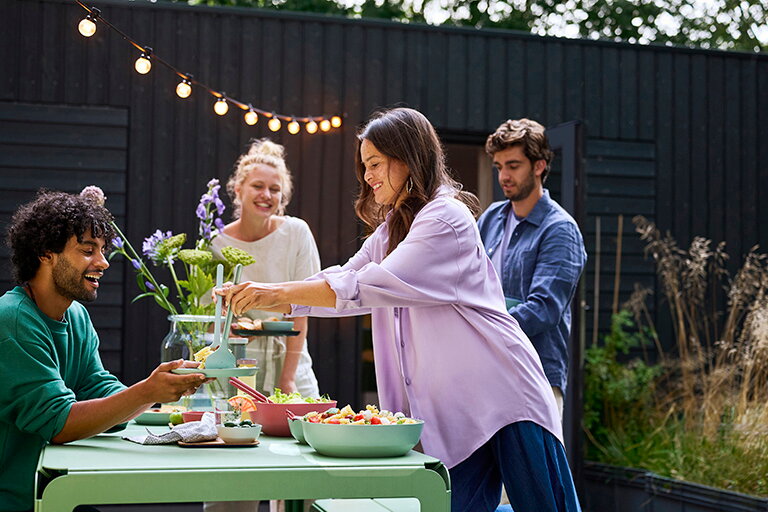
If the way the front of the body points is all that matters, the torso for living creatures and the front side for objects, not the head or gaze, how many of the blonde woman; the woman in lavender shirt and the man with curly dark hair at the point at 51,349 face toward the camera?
1

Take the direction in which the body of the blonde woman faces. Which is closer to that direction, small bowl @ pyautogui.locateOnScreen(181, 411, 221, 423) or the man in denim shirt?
the small bowl

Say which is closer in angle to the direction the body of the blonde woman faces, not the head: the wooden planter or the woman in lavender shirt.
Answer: the woman in lavender shirt

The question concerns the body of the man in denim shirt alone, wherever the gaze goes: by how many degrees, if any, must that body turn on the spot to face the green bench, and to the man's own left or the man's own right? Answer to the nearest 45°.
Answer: approximately 45° to the man's own left

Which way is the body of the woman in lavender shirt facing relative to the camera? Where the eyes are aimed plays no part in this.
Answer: to the viewer's left

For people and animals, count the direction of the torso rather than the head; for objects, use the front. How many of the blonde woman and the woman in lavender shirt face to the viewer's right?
0

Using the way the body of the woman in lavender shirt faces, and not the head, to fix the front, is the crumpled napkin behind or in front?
in front

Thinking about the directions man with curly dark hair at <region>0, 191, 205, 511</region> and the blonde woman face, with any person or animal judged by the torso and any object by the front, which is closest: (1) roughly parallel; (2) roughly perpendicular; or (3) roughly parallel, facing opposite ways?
roughly perpendicular

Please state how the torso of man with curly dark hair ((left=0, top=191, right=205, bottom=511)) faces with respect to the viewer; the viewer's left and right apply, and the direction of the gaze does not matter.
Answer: facing to the right of the viewer

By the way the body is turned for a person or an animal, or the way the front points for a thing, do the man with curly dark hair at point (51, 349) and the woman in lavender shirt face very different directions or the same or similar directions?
very different directions

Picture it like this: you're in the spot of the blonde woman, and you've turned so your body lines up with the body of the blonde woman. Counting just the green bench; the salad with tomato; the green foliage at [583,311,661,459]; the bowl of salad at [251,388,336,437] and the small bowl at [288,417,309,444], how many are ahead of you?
4

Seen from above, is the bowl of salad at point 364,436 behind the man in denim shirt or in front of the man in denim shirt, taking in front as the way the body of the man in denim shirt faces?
in front
